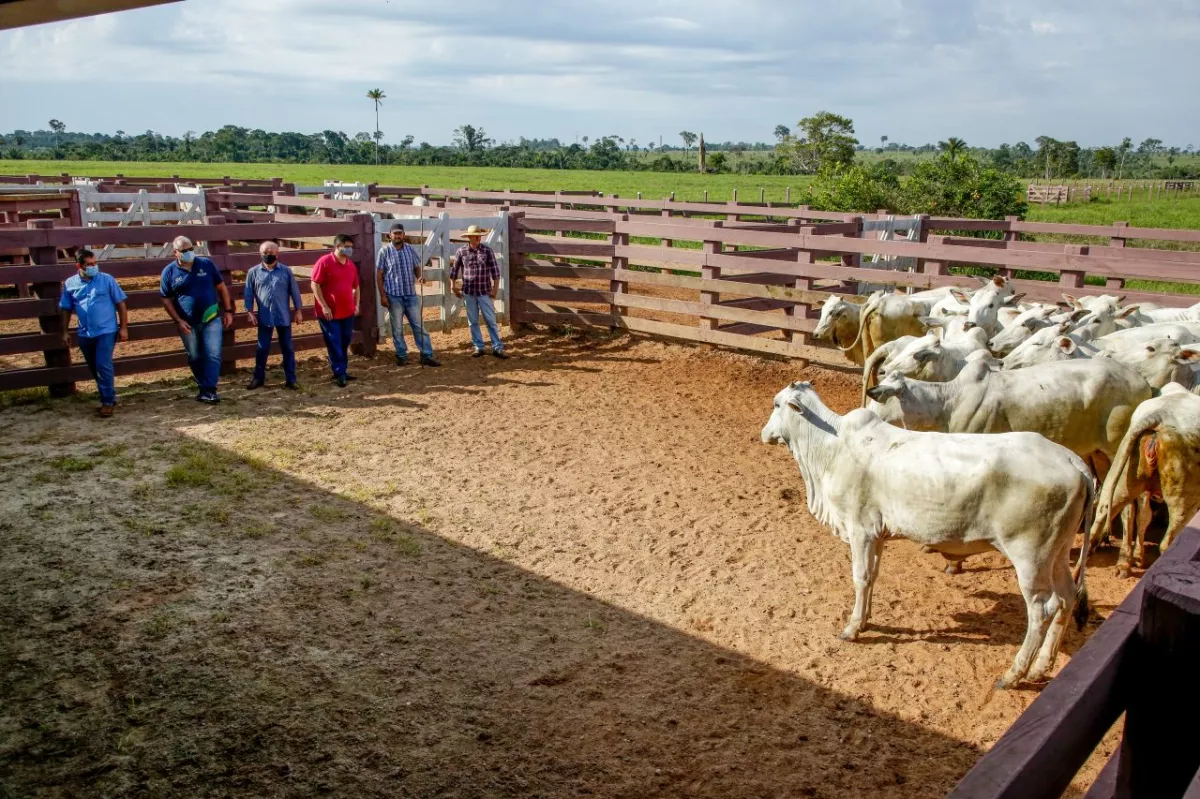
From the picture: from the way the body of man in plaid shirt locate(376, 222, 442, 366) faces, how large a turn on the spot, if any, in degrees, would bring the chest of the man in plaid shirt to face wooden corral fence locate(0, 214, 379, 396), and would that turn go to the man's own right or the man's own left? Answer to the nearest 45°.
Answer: approximately 90° to the man's own right

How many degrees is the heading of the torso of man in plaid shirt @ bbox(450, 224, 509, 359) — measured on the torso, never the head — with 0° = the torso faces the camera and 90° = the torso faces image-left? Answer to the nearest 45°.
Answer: approximately 0°

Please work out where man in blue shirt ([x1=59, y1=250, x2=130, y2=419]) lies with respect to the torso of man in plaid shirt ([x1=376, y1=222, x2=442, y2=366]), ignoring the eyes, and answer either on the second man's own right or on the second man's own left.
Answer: on the second man's own right

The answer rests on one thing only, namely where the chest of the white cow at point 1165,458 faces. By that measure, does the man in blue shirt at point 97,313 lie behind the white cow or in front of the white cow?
behind

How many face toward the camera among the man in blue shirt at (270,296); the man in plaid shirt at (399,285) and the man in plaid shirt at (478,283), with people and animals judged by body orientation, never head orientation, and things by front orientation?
3

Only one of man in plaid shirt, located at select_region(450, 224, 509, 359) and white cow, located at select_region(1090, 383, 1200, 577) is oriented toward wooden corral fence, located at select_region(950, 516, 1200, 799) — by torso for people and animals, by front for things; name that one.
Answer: the man in plaid shirt

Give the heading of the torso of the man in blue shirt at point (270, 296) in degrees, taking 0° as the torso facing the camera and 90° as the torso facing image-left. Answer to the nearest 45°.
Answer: approximately 0°

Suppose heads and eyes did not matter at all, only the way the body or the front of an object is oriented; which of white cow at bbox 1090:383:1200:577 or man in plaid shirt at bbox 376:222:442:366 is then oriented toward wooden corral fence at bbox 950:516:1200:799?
the man in plaid shirt

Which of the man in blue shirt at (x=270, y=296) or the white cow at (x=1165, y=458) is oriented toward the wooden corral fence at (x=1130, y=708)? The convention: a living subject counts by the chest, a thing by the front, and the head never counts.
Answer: the man in blue shirt

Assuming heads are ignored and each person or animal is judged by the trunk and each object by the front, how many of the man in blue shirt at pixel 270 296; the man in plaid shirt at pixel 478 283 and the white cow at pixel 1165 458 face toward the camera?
2

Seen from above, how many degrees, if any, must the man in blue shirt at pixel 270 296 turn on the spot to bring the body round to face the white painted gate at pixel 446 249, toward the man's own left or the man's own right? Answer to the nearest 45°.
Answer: approximately 135° to the man's own left
